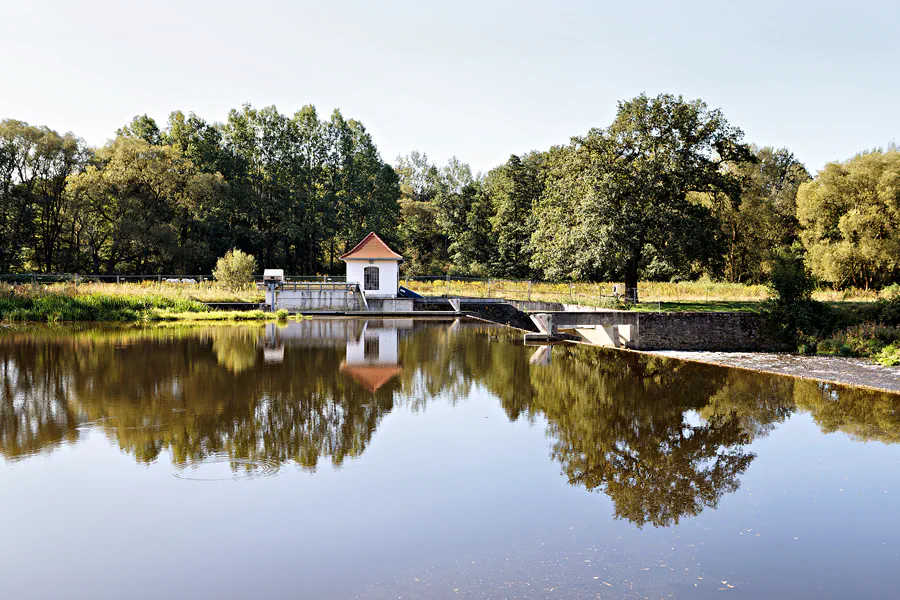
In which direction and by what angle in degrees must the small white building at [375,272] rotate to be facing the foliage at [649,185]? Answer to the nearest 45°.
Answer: approximately 45° to its left

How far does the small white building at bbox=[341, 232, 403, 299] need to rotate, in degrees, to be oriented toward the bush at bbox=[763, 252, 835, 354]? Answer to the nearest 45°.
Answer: approximately 45° to its left

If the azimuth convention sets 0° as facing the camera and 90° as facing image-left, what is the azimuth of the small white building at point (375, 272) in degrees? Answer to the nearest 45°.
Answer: approximately 0°

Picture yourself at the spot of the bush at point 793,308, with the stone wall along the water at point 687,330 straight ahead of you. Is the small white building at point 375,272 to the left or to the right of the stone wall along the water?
right

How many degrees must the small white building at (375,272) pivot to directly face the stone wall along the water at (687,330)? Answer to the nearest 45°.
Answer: approximately 45° to its left

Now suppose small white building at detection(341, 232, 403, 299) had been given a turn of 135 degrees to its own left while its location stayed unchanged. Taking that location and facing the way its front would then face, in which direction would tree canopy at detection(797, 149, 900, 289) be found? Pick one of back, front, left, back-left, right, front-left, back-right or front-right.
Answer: front-right
